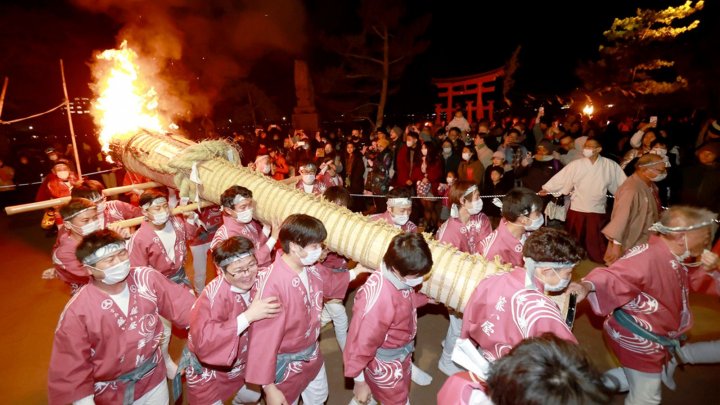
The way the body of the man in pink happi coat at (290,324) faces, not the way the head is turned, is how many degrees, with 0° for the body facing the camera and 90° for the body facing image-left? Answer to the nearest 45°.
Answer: approximately 315°

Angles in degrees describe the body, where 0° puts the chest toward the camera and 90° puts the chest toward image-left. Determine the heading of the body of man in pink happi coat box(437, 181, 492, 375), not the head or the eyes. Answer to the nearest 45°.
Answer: approximately 315°

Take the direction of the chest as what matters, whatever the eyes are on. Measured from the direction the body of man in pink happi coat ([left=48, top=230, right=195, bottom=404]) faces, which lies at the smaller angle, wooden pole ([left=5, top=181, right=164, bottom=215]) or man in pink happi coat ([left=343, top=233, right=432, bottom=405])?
the man in pink happi coat

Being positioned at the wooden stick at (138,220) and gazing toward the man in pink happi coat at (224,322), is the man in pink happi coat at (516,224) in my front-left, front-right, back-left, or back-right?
front-left
